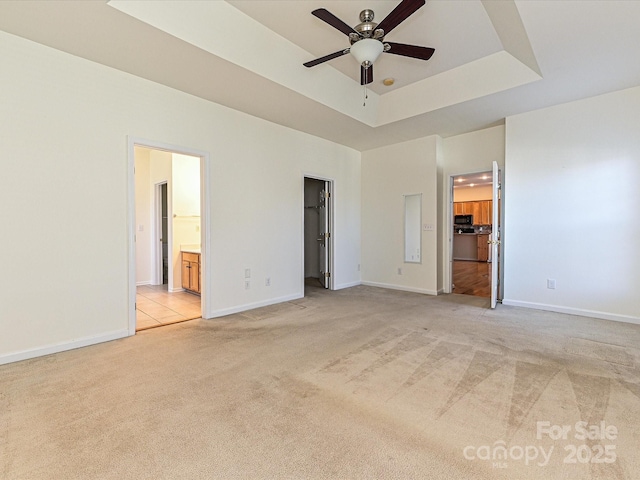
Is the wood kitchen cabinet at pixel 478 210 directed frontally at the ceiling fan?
yes

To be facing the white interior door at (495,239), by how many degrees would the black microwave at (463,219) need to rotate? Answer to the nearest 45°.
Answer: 0° — it already faces it

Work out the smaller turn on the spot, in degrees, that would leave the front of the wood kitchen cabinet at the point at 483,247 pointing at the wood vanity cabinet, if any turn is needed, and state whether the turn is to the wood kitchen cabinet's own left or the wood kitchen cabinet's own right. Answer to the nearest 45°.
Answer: approximately 45° to the wood kitchen cabinet's own right

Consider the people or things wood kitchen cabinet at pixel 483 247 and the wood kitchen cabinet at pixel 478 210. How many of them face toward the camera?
2

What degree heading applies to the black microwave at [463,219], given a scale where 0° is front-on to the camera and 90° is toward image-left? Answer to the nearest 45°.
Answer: approximately 0°

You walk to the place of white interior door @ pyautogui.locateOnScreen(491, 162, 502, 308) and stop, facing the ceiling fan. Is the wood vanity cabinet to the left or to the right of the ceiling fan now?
right

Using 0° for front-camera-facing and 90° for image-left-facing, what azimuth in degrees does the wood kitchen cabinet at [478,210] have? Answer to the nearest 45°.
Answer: approximately 0°

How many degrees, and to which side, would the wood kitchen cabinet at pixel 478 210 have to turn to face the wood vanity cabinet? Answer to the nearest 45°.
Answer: approximately 45° to its right
